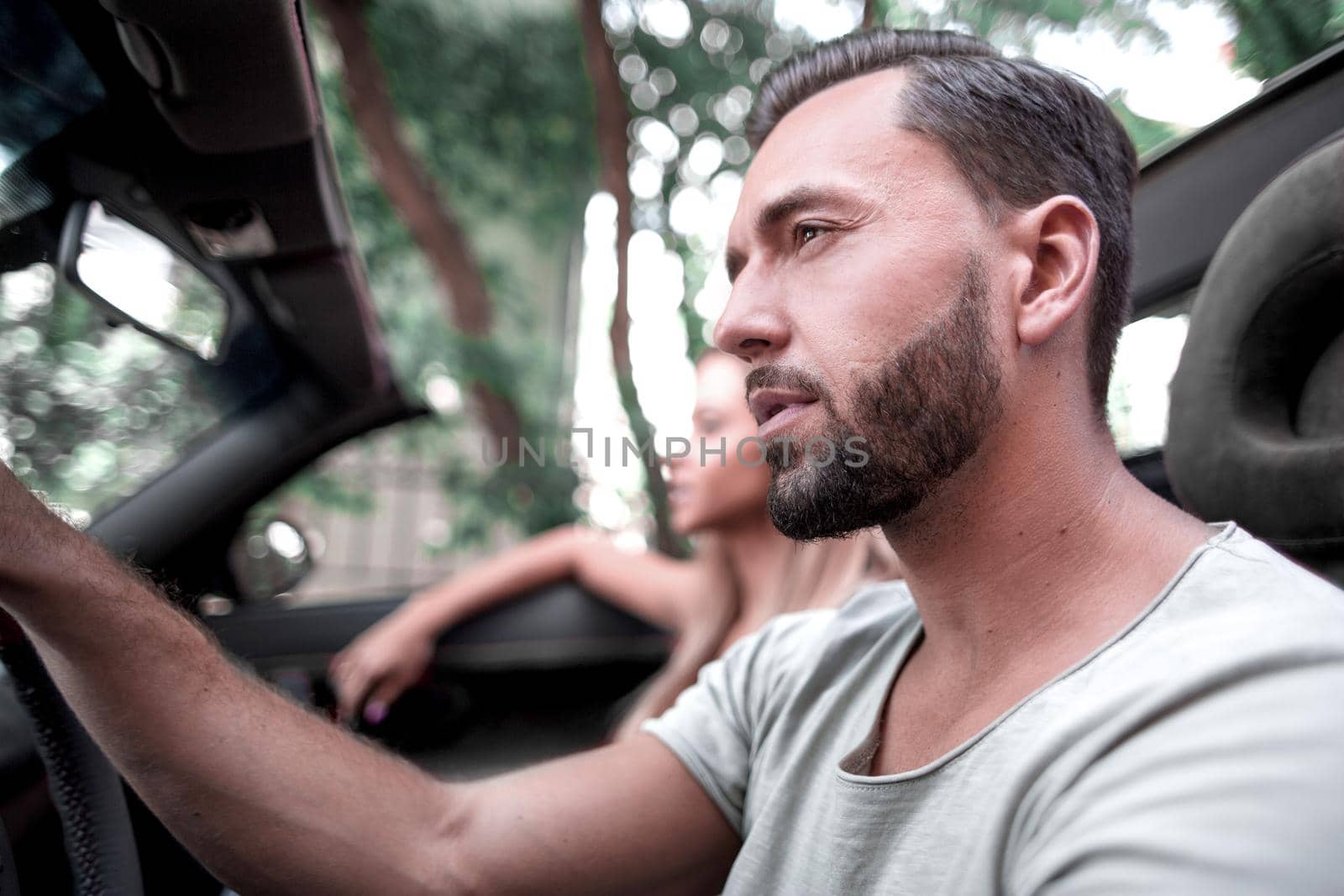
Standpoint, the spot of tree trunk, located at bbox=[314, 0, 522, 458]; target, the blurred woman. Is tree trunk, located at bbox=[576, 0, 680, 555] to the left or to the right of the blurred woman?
left

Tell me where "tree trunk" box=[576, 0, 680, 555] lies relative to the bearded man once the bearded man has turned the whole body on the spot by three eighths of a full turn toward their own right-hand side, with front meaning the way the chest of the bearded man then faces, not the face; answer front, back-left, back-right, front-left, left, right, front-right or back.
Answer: front

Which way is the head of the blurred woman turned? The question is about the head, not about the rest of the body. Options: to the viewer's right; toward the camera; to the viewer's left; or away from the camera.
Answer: to the viewer's left

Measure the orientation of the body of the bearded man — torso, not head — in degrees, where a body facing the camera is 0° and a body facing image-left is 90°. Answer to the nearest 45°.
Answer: approximately 45°

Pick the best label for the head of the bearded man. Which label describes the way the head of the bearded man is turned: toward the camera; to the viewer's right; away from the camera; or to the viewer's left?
to the viewer's left

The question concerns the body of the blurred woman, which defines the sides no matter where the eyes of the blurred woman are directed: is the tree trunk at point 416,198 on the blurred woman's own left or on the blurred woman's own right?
on the blurred woman's own right

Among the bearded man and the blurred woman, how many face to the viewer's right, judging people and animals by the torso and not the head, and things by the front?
0
